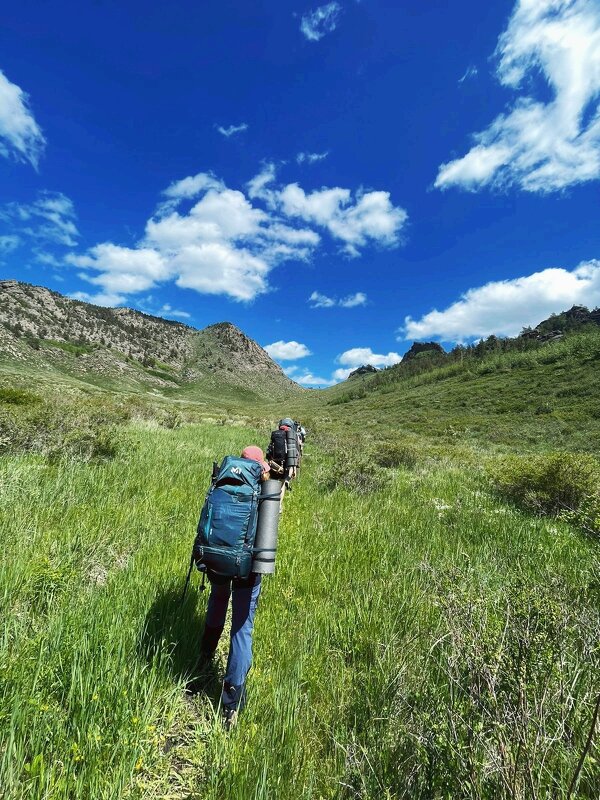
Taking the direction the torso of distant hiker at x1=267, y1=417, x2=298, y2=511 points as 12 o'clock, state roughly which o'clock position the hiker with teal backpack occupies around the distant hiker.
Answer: The hiker with teal backpack is roughly at 6 o'clock from the distant hiker.

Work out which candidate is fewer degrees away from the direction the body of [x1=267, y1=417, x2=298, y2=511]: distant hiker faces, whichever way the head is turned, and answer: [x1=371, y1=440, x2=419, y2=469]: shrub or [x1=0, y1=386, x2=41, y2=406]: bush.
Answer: the shrub

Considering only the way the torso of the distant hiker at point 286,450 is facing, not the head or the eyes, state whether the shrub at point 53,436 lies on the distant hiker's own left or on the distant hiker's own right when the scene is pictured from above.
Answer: on the distant hiker's own left

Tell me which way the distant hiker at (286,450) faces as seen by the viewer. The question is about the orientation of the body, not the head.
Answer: away from the camera

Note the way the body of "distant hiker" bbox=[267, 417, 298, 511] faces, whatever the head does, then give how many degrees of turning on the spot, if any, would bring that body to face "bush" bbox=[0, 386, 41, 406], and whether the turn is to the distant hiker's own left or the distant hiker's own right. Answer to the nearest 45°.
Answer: approximately 45° to the distant hiker's own left

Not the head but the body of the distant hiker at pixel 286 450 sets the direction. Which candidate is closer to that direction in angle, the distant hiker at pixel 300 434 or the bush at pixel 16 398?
the distant hiker

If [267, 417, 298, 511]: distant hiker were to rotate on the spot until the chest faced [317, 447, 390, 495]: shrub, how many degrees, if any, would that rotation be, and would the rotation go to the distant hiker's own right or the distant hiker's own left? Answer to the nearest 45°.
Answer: approximately 45° to the distant hiker's own right

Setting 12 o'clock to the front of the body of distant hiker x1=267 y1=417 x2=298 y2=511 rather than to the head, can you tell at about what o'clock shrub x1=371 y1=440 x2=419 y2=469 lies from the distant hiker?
The shrub is roughly at 1 o'clock from the distant hiker.

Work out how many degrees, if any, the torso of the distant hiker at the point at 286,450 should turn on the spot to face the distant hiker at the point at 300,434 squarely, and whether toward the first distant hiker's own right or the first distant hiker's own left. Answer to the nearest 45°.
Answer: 0° — they already face them
